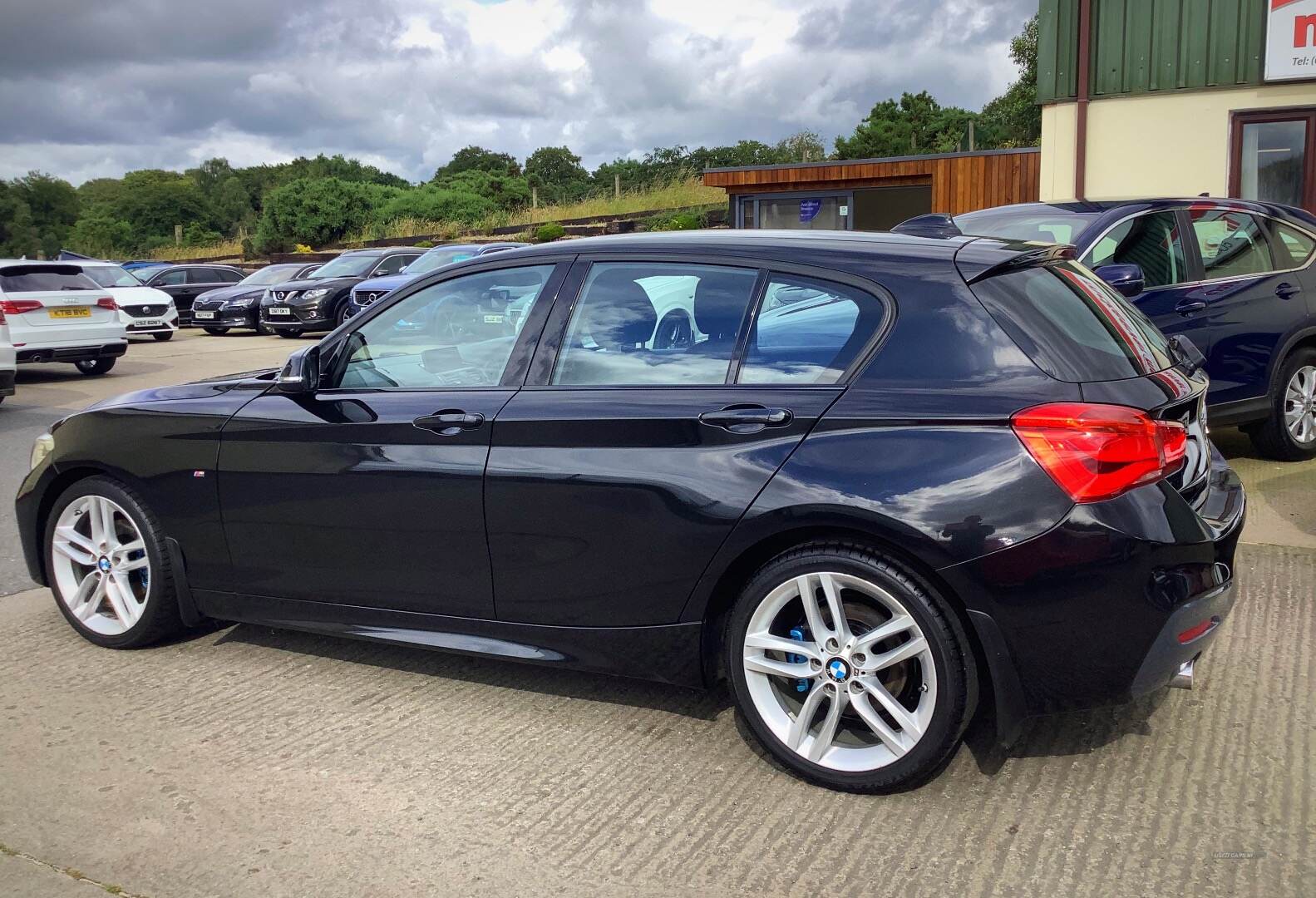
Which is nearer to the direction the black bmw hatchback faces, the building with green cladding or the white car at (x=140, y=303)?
the white car

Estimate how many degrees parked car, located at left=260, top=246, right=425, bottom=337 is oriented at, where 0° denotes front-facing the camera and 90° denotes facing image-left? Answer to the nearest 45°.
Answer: approximately 45°

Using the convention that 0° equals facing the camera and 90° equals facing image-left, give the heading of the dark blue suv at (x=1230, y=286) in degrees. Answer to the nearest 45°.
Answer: approximately 45°

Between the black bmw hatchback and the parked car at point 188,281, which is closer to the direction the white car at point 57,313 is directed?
the parked car

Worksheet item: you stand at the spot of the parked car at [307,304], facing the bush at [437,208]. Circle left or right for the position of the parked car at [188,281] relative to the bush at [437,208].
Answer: left

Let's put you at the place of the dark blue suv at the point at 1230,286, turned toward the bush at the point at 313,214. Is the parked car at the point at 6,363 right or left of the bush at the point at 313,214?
left

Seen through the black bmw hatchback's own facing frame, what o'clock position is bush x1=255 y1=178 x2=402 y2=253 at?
The bush is roughly at 1 o'clock from the black bmw hatchback.

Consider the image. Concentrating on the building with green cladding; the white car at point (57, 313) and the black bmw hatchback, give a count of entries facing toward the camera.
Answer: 1

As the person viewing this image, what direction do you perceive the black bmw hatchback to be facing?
facing away from the viewer and to the left of the viewer

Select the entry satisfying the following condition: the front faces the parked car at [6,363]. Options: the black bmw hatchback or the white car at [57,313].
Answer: the black bmw hatchback

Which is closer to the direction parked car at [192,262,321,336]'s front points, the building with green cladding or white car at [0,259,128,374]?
the white car

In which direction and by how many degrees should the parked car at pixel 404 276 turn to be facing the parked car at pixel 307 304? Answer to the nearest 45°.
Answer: approximately 90° to its right

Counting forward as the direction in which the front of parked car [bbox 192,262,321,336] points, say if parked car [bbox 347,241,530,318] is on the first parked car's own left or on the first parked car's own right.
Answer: on the first parked car's own left

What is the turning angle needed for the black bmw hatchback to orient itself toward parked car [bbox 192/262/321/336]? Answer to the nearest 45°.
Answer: approximately 45° to its right

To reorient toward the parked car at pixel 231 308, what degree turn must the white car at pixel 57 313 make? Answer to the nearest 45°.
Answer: approximately 45° to its right

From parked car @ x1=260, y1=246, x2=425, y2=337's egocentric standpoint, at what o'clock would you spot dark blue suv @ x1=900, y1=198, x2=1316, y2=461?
The dark blue suv is roughly at 10 o'clock from the parked car.
